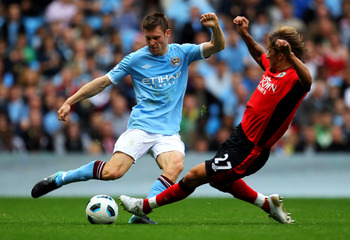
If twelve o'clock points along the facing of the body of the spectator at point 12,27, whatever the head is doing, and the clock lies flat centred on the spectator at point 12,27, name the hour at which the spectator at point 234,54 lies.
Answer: the spectator at point 234,54 is roughly at 10 o'clock from the spectator at point 12,27.

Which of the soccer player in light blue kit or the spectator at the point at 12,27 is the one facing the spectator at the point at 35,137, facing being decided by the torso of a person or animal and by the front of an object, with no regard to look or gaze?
the spectator at the point at 12,27

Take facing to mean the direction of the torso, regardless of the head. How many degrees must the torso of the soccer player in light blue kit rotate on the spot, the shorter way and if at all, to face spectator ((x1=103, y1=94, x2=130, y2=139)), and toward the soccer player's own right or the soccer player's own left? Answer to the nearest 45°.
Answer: approximately 180°

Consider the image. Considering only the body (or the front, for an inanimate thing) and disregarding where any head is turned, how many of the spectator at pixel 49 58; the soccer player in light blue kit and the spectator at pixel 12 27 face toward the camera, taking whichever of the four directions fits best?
3

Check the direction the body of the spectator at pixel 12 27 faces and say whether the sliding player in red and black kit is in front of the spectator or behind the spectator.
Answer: in front

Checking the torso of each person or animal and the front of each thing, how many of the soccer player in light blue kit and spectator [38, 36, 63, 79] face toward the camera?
2

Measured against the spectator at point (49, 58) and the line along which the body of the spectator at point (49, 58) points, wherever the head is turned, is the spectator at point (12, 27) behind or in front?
behind

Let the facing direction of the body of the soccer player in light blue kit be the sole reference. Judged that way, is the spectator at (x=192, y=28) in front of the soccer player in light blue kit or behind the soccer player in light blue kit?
behind

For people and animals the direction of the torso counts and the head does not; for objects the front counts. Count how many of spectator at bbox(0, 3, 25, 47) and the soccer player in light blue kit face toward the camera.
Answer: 2

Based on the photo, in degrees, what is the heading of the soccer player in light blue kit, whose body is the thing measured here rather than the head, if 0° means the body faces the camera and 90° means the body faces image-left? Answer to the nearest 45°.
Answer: approximately 0°

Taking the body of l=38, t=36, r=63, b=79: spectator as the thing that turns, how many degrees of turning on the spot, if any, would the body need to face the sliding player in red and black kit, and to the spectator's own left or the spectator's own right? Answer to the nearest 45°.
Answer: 0° — they already face them

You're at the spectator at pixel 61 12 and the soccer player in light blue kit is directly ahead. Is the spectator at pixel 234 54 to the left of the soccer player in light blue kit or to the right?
left
